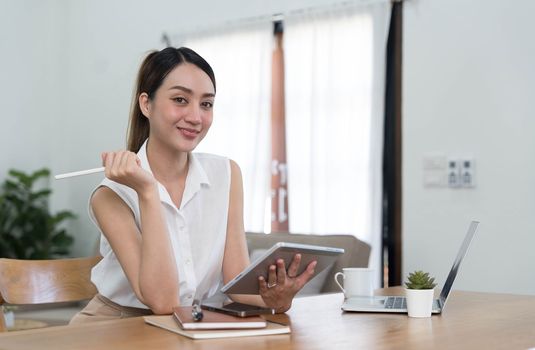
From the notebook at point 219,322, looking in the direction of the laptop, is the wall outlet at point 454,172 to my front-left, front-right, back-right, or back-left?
front-left

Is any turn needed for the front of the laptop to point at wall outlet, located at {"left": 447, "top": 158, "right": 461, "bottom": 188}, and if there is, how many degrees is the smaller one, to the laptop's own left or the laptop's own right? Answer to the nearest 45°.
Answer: approximately 90° to the laptop's own right

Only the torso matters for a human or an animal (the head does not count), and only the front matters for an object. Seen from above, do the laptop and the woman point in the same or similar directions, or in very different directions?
very different directions

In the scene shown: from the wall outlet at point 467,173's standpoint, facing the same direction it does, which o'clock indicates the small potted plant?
The small potted plant is roughly at 12 o'clock from the wall outlet.

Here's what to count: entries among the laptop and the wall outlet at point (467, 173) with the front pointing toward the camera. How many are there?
1

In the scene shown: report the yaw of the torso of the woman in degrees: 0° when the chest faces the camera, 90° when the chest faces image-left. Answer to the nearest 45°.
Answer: approximately 315°

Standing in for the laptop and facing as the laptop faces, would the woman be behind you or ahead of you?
ahead

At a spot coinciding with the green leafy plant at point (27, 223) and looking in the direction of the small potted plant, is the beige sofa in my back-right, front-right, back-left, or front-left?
front-left

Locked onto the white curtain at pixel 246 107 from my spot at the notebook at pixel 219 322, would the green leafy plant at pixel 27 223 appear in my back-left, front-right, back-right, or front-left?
front-left

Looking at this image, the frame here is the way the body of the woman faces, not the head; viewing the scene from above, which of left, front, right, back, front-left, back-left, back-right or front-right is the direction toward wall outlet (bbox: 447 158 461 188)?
left

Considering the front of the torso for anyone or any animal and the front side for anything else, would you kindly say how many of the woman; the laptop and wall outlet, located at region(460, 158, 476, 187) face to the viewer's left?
1

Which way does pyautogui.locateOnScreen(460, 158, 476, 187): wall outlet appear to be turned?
toward the camera

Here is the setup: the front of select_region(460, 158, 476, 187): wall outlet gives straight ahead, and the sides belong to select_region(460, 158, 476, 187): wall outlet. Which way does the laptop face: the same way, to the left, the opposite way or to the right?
to the right

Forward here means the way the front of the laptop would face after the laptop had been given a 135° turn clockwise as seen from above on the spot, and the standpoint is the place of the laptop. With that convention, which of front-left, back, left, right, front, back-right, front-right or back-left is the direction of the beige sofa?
front-left

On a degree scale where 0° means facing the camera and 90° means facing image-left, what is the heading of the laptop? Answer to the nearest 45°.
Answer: approximately 90°

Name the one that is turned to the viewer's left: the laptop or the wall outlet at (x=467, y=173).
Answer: the laptop

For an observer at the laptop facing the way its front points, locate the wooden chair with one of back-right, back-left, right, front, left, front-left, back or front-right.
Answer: front
